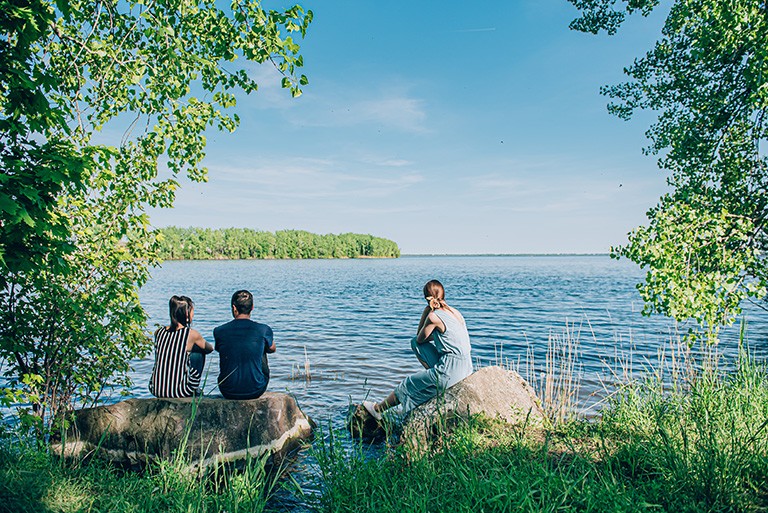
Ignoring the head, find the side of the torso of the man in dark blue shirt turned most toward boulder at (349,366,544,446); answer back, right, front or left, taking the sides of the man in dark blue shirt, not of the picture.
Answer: right

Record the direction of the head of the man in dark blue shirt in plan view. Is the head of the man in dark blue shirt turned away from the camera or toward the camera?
away from the camera

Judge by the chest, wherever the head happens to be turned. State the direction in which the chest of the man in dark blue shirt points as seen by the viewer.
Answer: away from the camera

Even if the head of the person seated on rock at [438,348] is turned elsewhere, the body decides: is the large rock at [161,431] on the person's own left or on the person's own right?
on the person's own left

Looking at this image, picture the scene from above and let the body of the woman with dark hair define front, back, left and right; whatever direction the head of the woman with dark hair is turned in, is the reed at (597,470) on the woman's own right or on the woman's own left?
on the woman's own right

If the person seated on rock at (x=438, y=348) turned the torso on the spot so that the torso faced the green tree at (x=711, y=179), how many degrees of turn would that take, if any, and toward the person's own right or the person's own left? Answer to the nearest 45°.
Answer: approximately 135° to the person's own right

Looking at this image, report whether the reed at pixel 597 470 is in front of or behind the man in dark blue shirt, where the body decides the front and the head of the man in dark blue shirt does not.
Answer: behind

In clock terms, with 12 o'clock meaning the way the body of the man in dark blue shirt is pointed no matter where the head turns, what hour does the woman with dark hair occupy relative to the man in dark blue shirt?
The woman with dark hair is roughly at 9 o'clock from the man in dark blue shirt.

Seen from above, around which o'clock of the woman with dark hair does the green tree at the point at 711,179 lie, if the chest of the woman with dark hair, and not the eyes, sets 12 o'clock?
The green tree is roughly at 2 o'clock from the woman with dark hair.

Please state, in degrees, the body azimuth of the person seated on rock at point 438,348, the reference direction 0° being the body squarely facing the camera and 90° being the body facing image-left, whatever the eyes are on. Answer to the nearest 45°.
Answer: approximately 135°

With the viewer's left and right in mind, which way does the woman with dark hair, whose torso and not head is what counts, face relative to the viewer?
facing away from the viewer and to the right of the viewer

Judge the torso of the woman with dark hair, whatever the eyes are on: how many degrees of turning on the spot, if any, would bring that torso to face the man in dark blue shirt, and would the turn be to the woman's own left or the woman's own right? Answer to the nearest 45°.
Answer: approximately 45° to the woman's own right
